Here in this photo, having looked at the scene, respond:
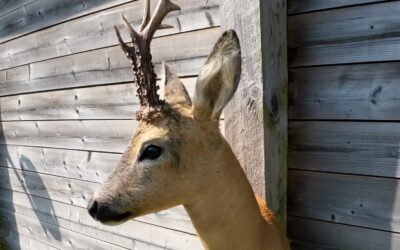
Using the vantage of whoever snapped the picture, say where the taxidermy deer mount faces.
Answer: facing to the left of the viewer
